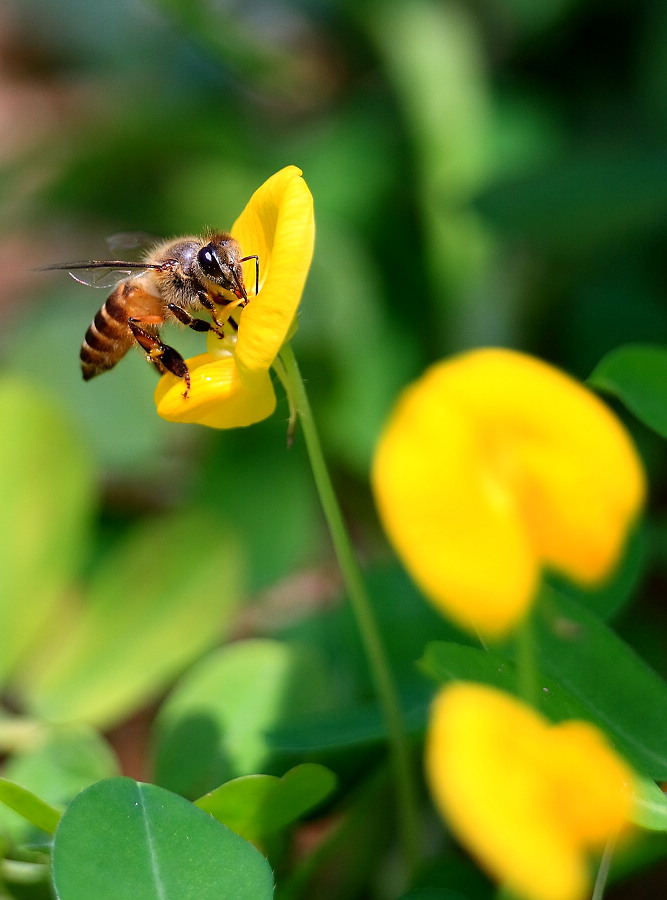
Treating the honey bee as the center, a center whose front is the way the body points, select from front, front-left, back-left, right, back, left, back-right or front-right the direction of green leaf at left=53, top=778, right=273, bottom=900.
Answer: right

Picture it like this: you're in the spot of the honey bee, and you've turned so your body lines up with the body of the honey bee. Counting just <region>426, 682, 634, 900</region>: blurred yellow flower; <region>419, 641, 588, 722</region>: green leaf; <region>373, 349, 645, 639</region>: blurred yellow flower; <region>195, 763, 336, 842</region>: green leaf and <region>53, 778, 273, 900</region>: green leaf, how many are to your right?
5

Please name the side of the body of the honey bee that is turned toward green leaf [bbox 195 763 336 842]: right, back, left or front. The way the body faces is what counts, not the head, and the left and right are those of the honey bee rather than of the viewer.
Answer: right

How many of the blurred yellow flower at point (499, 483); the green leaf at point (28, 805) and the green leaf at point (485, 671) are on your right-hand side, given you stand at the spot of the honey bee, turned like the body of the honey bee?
3

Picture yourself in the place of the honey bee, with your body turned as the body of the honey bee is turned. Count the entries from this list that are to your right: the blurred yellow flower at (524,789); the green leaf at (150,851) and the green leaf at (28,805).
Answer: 3

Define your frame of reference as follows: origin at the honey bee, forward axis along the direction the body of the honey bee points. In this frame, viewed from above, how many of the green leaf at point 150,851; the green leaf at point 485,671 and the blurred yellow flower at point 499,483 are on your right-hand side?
3

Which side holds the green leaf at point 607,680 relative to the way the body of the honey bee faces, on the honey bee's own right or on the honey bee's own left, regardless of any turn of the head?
on the honey bee's own right

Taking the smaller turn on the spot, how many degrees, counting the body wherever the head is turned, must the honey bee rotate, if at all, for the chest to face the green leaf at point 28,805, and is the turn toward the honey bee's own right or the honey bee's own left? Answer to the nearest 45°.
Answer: approximately 90° to the honey bee's own right

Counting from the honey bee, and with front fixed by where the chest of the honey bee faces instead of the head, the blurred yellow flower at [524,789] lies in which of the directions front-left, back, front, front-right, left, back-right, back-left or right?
right

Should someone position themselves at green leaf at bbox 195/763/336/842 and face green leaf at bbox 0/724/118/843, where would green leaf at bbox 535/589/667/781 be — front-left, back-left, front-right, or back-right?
back-right

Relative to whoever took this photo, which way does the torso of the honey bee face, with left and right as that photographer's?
facing to the right of the viewer
